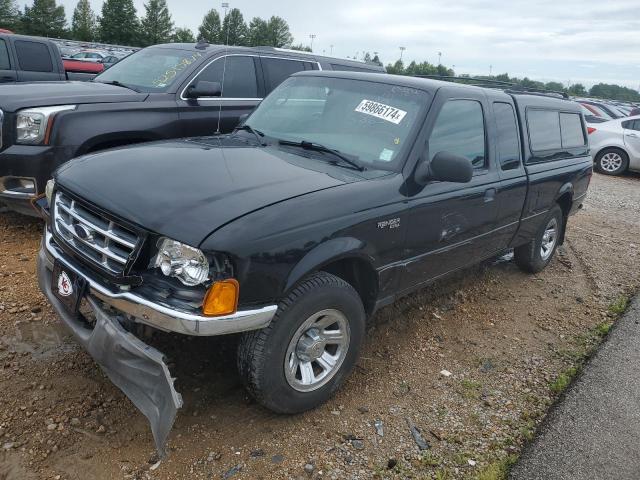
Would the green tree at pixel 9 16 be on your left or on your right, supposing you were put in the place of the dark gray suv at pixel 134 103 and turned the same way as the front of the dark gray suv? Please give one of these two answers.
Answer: on your right

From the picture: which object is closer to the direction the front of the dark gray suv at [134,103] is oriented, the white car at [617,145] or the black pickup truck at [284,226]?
the black pickup truck

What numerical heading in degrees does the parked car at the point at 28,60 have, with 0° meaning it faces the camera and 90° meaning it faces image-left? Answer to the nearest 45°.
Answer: approximately 90°

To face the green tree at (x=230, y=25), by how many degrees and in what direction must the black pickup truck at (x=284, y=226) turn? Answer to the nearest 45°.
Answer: approximately 135° to its right

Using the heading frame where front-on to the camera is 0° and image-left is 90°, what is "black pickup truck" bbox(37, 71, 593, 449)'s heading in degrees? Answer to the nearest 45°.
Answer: approximately 45°

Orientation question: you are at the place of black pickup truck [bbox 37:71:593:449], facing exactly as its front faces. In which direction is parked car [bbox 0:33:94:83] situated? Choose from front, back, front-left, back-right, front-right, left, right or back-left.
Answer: right

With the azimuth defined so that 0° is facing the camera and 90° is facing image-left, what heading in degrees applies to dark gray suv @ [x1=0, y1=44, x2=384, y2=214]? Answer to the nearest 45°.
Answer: approximately 45°

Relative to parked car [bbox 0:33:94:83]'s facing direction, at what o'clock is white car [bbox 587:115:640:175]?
The white car is roughly at 6 o'clock from the parked car.
